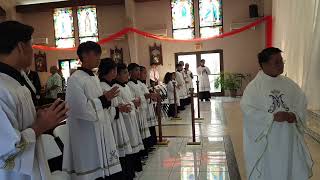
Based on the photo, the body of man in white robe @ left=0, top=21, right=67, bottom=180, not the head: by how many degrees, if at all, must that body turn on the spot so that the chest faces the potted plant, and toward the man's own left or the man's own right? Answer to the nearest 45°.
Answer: approximately 45° to the man's own left

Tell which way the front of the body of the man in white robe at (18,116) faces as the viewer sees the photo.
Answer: to the viewer's right

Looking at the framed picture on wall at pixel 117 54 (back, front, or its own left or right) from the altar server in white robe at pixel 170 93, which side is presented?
front

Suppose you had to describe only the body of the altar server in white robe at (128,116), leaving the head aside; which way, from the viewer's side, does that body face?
to the viewer's right

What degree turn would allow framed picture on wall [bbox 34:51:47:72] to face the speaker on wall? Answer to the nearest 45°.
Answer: approximately 45° to its left

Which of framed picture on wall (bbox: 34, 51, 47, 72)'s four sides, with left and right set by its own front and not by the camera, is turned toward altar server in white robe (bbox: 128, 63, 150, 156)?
front

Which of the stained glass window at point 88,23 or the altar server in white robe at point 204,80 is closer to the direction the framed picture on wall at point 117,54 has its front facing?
the altar server in white robe

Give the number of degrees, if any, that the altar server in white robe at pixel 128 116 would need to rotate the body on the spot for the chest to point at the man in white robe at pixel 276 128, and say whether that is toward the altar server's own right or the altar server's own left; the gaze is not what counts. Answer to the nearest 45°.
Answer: approximately 45° to the altar server's own right

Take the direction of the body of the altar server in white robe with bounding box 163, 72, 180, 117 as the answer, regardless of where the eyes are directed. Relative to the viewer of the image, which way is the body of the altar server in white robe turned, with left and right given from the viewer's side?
facing to the right of the viewer

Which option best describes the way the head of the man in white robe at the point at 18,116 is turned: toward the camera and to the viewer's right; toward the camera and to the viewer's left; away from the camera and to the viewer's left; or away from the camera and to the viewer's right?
away from the camera and to the viewer's right

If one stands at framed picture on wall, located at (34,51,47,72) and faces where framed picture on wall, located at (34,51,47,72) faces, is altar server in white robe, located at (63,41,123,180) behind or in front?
in front

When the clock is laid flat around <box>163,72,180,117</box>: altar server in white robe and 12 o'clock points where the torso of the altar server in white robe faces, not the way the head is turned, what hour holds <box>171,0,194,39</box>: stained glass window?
The stained glass window is roughly at 9 o'clock from the altar server in white robe.

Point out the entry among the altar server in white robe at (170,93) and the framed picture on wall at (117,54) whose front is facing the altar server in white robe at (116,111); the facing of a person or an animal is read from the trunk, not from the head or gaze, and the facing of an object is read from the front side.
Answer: the framed picture on wall

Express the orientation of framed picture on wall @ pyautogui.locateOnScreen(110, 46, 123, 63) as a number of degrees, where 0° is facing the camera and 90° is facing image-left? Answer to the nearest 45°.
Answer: approximately 0°

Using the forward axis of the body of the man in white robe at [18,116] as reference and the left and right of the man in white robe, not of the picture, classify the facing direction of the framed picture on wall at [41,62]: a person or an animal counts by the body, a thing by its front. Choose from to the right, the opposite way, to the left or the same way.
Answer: to the right

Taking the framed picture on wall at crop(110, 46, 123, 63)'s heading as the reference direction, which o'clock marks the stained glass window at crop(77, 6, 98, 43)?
The stained glass window is roughly at 4 o'clock from the framed picture on wall.

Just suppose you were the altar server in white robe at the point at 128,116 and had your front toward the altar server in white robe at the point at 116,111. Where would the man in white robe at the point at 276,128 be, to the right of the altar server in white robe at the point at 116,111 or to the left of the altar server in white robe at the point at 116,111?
left
